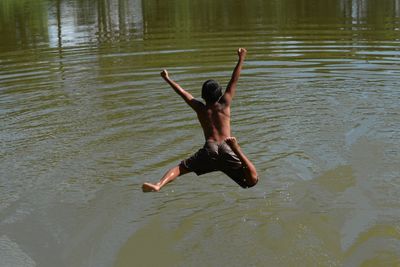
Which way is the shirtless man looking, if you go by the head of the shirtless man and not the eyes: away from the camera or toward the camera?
away from the camera

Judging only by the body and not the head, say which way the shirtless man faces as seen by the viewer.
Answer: away from the camera
